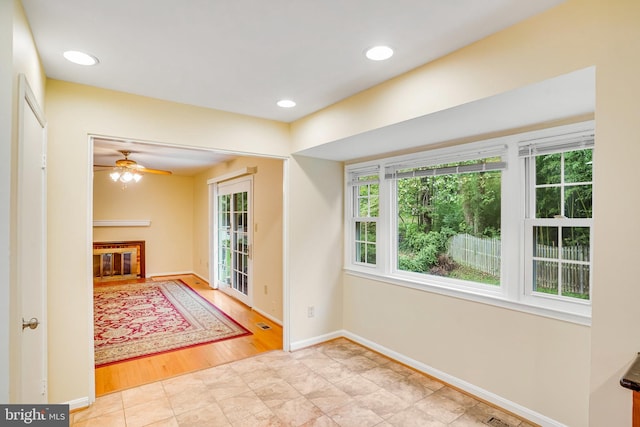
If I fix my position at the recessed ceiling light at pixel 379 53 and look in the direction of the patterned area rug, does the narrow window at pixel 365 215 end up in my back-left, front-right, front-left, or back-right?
front-right

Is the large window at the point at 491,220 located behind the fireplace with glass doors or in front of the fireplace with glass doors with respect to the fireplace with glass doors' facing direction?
in front

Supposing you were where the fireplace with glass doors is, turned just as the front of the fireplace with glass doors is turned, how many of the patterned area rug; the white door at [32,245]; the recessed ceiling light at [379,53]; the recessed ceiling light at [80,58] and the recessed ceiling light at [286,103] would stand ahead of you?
5

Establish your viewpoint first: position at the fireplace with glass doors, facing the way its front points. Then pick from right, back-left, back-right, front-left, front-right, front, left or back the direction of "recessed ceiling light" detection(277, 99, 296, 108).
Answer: front

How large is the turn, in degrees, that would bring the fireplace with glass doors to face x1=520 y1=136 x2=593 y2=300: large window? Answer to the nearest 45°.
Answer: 0° — it already faces it

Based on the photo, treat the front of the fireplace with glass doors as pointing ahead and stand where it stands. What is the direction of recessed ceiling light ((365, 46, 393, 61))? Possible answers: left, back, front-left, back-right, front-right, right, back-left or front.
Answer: front

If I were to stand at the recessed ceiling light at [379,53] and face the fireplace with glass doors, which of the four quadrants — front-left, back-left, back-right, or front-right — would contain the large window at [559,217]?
back-right

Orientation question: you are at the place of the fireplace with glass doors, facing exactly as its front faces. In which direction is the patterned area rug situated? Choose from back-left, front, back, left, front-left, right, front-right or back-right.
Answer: front

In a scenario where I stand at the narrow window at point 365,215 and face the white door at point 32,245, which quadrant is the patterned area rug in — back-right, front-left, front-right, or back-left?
front-right

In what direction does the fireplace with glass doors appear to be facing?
toward the camera

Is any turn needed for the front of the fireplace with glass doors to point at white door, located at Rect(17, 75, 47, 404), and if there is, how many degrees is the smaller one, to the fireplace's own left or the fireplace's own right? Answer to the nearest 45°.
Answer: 0° — it already faces it
